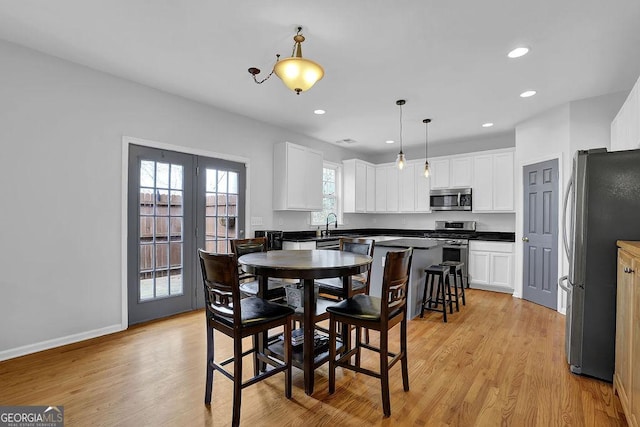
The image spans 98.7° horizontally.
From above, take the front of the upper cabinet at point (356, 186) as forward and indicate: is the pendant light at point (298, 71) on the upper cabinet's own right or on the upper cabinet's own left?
on the upper cabinet's own right

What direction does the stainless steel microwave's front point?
toward the camera

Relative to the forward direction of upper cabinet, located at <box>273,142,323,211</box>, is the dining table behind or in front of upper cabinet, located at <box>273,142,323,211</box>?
in front

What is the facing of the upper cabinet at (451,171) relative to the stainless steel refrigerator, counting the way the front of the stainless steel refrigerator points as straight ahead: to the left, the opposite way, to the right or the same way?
to the left

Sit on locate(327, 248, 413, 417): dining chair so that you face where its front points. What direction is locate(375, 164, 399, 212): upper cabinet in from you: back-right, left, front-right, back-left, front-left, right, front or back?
front-right

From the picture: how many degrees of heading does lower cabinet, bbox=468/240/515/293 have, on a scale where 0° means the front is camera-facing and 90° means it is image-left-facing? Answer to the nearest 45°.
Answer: approximately 0°

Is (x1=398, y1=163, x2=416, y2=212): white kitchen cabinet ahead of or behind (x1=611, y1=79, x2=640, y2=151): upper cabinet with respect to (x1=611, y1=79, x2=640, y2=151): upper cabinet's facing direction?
ahead

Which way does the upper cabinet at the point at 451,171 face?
toward the camera

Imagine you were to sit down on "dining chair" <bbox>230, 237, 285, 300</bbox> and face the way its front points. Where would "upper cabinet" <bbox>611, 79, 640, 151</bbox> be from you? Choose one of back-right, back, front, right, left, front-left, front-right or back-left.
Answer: front-left
